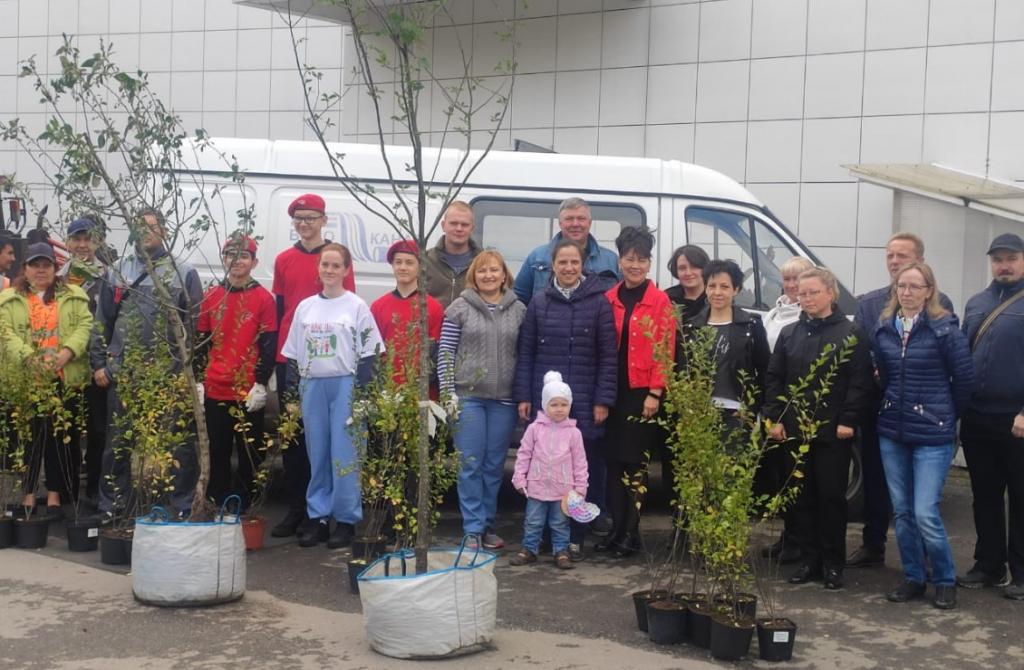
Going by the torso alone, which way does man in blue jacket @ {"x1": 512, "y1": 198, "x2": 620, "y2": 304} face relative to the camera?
toward the camera

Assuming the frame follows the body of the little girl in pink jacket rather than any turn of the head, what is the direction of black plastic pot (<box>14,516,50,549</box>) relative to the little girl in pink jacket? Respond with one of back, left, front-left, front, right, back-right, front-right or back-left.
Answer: right

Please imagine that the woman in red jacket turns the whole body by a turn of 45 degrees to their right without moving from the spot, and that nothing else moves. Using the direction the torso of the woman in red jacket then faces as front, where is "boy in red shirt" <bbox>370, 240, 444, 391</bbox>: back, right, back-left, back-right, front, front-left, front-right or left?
front

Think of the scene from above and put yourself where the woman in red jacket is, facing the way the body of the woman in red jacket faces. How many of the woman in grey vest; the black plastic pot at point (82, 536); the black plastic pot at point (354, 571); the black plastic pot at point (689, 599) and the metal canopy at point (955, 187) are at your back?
1

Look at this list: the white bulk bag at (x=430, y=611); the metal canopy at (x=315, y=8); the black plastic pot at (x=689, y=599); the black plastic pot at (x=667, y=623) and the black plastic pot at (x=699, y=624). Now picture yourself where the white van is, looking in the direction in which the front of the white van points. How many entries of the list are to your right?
4

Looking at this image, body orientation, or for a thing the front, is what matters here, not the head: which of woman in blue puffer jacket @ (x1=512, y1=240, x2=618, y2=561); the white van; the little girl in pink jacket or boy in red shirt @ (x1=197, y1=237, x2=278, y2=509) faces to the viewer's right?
the white van

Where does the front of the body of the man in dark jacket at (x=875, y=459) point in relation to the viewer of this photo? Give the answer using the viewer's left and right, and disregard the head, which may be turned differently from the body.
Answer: facing the viewer and to the left of the viewer

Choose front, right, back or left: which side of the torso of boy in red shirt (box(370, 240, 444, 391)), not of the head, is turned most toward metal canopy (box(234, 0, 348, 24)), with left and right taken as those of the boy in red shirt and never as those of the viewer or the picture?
back

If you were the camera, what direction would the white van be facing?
facing to the right of the viewer

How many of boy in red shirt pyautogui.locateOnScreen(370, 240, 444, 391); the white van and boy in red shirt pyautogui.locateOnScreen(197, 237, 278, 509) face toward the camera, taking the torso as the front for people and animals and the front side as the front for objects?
2

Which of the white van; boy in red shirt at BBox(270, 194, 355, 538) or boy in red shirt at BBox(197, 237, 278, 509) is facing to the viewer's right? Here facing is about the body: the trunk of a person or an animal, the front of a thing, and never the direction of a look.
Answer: the white van

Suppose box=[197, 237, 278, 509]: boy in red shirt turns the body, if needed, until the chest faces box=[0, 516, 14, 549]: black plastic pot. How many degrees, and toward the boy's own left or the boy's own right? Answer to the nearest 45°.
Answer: approximately 90° to the boy's own right

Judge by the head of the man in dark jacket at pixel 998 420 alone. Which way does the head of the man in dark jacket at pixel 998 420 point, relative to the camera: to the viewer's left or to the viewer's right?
to the viewer's left

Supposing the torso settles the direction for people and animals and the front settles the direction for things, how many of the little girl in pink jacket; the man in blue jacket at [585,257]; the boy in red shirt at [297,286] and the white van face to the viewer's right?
1

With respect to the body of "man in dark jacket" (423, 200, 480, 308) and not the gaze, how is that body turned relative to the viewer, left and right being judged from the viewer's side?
facing the viewer

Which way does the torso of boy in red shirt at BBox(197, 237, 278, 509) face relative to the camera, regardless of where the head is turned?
toward the camera
